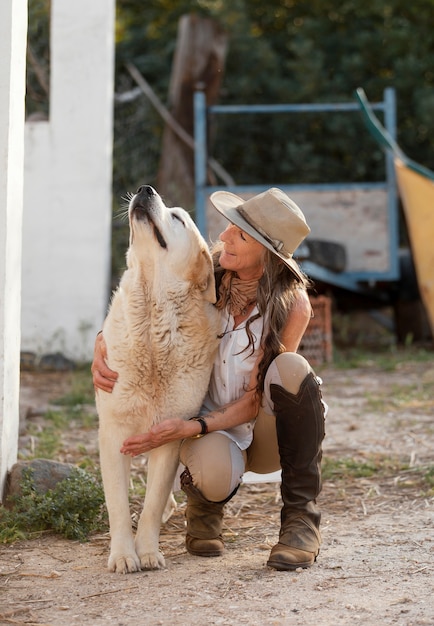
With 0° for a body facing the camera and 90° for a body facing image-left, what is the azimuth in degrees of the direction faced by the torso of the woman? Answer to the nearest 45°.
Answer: approximately 45°

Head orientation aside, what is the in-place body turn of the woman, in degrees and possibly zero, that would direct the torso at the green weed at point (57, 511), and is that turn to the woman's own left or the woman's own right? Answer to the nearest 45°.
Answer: approximately 45° to the woman's own right

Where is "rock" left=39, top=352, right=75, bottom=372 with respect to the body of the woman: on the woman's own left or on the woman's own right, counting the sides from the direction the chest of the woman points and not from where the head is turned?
on the woman's own right

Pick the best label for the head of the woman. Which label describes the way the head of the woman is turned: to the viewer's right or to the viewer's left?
to the viewer's left

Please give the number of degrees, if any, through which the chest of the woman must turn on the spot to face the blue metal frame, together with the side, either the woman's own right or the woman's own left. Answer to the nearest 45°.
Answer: approximately 135° to the woman's own right

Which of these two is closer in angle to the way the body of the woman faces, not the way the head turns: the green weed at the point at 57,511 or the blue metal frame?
the green weed

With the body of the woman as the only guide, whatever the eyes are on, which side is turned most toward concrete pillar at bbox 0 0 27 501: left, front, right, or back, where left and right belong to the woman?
right

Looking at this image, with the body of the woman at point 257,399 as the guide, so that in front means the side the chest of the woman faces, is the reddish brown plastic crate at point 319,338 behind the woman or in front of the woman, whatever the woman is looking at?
behind

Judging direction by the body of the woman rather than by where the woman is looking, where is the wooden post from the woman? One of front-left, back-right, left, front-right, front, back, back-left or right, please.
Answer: back-right
